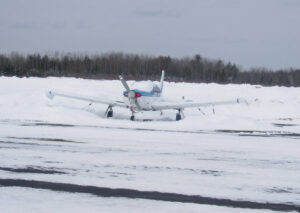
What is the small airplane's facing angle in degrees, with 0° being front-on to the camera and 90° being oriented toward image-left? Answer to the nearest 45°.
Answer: approximately 0°
